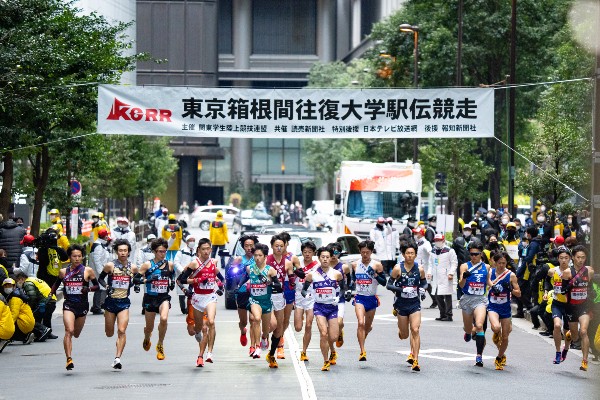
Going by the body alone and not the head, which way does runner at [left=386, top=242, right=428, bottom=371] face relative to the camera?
toward the camera

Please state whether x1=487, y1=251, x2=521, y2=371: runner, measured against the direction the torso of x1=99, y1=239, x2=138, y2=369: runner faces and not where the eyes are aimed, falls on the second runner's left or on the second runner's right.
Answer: on the second runner's left

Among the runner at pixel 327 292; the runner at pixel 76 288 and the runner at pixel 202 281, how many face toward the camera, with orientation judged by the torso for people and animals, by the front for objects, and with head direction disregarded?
3

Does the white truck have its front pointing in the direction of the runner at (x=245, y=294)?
yes

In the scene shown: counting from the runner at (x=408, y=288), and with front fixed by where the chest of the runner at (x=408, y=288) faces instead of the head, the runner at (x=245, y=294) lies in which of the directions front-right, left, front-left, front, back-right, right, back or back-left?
right

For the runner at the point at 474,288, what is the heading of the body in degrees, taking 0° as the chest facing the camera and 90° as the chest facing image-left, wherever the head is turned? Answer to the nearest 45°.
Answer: approximately 0°

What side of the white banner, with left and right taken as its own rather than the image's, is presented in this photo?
front

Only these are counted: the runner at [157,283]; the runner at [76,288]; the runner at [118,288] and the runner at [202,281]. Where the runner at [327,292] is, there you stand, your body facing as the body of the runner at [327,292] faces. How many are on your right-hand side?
4

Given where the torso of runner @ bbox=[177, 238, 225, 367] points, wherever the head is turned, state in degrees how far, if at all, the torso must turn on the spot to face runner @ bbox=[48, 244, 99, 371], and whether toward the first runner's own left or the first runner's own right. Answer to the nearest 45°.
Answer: approximately 90° to the first runner's own right

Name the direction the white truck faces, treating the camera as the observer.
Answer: facing the viewer

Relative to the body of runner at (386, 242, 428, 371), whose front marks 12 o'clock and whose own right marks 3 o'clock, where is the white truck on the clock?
The white truck is roughly at 6 o'clock from the runner.

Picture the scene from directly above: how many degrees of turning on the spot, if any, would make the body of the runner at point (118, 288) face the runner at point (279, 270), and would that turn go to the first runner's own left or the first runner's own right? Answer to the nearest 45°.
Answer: approximately 90° to the first runner's own left
